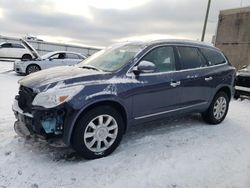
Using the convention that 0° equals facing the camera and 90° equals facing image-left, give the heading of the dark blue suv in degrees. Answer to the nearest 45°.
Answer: approximately 45°

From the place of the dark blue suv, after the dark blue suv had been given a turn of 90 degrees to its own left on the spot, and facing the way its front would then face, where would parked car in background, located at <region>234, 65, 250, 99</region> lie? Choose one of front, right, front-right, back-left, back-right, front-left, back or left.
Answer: left

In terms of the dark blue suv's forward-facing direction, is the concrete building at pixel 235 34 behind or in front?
behind

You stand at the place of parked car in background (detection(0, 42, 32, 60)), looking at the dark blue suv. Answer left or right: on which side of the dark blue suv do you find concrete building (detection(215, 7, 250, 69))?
left

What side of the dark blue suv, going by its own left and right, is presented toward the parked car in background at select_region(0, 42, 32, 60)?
right
